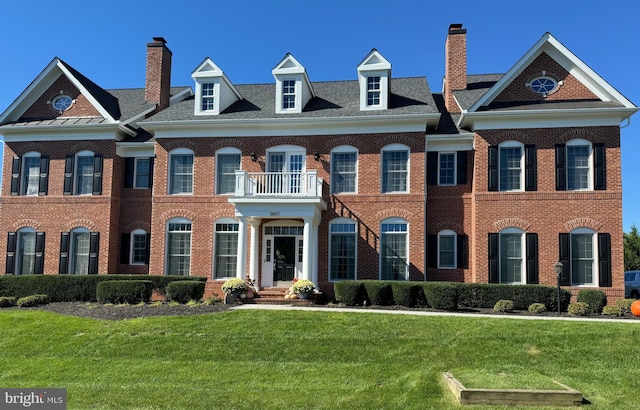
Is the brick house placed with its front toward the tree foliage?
no

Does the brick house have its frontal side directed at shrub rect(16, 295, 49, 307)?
no

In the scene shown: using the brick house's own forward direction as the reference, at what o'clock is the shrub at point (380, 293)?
The shrub is roughly at 11 o'clock from the brick house.

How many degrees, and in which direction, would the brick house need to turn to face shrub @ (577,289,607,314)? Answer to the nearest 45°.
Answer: approximately 45° to its left

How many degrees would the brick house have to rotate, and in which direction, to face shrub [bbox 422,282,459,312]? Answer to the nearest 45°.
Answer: approximately 45° to its left

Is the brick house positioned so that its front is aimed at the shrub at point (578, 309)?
no

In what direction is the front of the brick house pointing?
toward the camera

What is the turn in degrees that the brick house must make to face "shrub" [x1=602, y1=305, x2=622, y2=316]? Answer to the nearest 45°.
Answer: approximately 45° to its left

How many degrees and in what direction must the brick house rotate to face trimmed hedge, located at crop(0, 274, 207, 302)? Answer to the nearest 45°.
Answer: approximately 90° to its right

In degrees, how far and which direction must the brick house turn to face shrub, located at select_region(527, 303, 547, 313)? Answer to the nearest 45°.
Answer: approximately 45° to its left

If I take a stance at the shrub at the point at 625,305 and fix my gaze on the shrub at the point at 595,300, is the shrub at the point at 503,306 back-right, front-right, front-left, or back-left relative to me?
front-left
